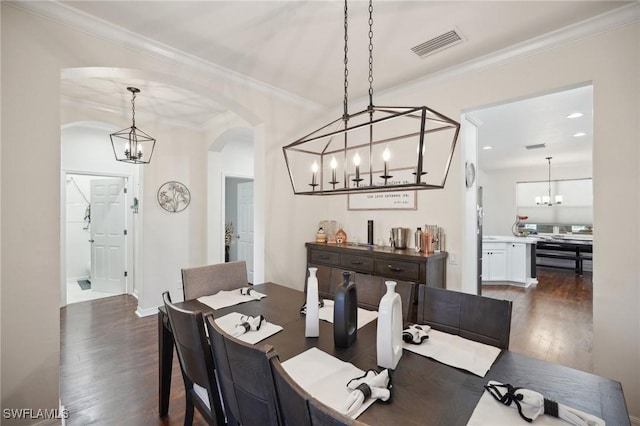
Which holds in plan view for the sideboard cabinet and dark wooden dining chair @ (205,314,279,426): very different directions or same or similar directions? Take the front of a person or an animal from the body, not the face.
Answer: very different directions

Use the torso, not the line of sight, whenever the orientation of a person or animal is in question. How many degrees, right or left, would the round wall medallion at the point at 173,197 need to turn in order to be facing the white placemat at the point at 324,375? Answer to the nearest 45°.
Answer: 0° — it already faces it

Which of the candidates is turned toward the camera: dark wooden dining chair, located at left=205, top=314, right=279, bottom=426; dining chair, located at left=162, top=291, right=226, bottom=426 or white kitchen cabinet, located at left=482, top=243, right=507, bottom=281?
the white kitchen cabinet

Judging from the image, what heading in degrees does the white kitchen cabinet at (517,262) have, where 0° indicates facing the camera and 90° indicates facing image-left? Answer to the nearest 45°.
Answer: approximately 0°

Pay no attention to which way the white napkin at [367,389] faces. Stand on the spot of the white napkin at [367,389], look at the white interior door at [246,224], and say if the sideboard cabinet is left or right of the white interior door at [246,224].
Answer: right

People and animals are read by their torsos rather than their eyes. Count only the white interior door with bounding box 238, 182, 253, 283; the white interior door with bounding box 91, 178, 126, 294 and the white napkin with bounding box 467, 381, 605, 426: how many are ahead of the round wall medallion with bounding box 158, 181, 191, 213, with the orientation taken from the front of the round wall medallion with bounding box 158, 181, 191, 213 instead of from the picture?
1

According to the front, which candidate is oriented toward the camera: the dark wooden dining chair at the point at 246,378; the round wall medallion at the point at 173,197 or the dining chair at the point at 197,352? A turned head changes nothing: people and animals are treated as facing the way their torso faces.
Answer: the round wall medallion

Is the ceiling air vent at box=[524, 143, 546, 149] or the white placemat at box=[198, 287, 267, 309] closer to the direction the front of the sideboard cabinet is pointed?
the white placemat

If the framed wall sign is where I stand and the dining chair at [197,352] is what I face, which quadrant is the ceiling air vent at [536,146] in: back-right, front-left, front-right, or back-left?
back-left

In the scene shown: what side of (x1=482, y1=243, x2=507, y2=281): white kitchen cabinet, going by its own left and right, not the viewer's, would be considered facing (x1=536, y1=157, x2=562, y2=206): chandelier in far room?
back

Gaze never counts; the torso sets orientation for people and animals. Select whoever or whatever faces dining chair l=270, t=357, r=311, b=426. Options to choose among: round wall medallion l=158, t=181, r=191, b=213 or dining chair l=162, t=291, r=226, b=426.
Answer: the round wall medallion

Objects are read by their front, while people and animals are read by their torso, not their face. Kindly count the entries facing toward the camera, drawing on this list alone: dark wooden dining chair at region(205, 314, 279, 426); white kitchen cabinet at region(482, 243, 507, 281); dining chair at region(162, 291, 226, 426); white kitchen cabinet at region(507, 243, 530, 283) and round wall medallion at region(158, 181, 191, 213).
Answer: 3

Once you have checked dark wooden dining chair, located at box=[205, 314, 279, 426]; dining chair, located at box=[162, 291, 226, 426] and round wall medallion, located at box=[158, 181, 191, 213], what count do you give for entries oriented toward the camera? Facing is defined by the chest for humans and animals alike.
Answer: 1

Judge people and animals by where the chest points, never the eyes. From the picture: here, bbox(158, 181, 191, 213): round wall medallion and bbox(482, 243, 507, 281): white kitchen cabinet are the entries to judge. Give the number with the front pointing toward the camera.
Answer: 2
